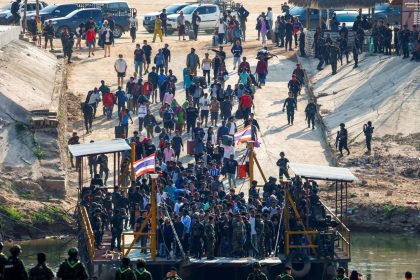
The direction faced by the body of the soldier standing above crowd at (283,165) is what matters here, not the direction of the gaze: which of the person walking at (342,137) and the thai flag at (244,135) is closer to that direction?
the thai flag

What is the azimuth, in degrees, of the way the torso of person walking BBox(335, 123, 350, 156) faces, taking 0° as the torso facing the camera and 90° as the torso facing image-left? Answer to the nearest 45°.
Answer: approximately 45°

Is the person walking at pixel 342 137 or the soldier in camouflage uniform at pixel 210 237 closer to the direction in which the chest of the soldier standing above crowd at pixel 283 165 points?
the soldier in camouflage uniform

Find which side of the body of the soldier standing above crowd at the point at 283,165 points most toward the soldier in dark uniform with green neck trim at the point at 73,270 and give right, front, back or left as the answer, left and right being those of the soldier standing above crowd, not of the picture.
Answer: front

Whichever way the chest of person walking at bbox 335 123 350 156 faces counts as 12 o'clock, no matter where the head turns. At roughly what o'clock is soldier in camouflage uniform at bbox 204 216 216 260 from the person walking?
The soldier in camouflage uniform is roughly at 11 o'clock from the person walking.

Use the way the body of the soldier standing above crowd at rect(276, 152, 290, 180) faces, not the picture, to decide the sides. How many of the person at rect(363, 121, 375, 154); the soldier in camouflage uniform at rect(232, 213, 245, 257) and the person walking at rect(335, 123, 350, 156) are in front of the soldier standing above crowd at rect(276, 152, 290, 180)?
1

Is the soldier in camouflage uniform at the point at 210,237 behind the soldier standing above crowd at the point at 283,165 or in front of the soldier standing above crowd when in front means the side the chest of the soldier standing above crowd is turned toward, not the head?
in front

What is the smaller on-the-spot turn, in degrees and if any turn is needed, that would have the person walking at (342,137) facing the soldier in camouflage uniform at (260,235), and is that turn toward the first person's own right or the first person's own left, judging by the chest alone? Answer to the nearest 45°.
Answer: approximately 45° to the first person's own left

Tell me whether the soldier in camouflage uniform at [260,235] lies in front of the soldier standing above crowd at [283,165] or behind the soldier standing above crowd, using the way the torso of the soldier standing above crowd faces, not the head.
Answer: in front

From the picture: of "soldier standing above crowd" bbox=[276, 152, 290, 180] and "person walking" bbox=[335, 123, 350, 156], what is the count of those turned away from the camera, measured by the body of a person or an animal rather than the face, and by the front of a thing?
0
